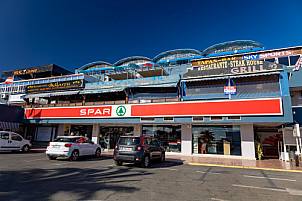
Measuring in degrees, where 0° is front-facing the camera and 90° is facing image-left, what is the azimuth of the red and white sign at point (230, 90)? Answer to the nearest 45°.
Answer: approximately 0°

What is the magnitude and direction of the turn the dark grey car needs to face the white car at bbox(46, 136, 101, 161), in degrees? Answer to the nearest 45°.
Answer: approximately 90° to its left

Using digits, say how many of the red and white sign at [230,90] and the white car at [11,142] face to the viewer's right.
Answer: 1

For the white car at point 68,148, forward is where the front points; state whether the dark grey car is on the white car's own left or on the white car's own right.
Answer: on the white car's own right

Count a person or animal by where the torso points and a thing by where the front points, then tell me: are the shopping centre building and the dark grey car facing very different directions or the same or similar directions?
very different directions

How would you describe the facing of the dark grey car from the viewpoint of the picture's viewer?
facing away from the viewer and to the right of the viewer

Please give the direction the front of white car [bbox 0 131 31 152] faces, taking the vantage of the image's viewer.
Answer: facing to the right of the viewer

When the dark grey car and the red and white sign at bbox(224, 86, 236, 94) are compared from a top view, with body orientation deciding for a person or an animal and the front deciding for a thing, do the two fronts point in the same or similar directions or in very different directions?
very different directions

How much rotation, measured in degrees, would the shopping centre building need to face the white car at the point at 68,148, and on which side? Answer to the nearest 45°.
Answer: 0° — it already faces it
